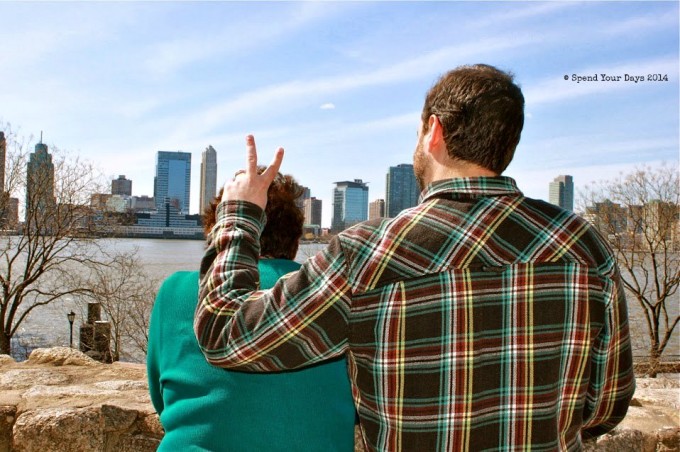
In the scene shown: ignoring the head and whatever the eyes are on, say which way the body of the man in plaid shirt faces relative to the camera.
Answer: away from the camera

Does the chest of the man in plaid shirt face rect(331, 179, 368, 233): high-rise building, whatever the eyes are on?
yes

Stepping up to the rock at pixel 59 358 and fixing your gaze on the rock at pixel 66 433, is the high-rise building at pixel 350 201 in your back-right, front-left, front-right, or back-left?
back-left

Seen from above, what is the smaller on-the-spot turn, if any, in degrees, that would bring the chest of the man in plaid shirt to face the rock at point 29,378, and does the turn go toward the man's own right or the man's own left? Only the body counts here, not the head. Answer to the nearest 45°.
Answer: approximately 45° to the man's own left

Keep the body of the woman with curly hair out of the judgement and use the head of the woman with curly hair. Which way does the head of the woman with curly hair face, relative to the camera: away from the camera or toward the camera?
away from the camera

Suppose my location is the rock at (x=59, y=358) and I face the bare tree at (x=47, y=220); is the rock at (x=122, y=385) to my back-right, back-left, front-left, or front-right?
back-right

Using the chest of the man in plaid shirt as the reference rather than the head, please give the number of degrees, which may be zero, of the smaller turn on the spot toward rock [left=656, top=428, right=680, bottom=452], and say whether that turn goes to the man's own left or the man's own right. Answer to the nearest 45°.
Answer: approximately 45° to the man's own right
